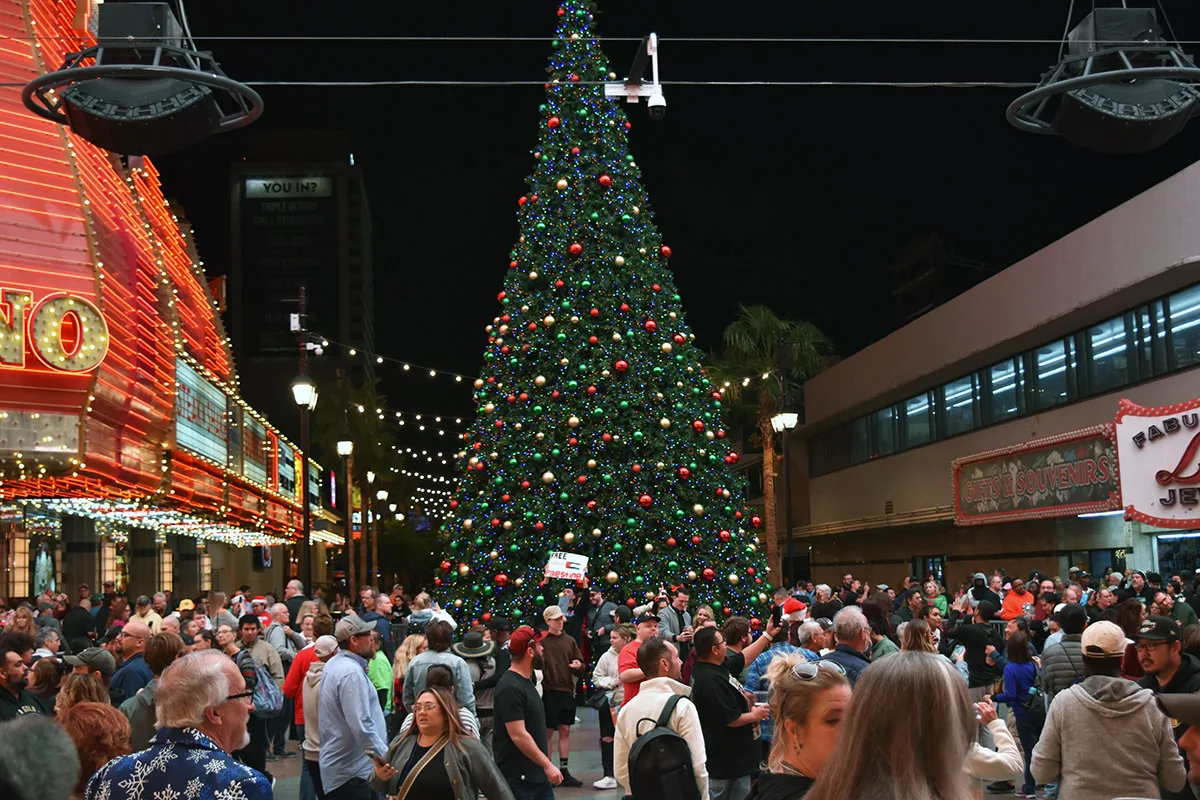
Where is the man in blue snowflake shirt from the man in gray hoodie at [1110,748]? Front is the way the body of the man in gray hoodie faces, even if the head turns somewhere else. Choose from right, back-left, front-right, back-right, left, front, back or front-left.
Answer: back-left

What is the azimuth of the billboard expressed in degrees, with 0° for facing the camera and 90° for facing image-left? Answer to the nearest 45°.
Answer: approximately 315°

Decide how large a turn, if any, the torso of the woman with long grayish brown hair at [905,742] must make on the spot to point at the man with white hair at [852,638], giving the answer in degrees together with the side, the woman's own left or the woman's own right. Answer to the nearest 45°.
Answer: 0° — they already face them

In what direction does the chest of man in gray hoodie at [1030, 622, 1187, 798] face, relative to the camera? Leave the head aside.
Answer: away from the camera

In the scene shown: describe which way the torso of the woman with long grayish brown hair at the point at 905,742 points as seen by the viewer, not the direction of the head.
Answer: away from the camera

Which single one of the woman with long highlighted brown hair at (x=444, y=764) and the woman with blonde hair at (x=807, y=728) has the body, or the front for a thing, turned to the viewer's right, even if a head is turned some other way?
the woman with blonde hair at (x=807, y=728)

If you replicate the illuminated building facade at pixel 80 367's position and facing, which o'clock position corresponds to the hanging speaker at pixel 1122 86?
The hanging speaker is roughly at 1 o'clock from the illuminated building facade.

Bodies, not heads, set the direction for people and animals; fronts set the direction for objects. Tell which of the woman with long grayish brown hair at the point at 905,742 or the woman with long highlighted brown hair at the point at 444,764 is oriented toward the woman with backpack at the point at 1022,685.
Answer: the woman with long grayish brown hair at the point at 905,742
